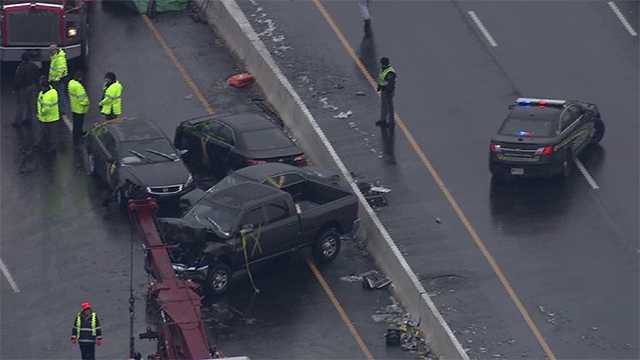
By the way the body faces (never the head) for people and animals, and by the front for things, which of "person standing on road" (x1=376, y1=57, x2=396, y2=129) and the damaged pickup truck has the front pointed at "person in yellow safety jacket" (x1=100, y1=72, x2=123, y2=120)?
the person standing on road

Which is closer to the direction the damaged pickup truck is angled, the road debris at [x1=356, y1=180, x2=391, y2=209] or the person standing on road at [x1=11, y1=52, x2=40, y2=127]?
the person standing on road

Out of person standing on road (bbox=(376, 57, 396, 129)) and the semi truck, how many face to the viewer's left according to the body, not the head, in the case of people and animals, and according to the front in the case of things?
1

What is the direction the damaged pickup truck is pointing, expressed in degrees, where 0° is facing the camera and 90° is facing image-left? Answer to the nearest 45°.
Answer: approximately 45°

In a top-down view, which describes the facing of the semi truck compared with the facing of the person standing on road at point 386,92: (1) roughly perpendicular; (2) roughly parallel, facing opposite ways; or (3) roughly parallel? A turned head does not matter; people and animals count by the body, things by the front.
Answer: roughly perpendicular

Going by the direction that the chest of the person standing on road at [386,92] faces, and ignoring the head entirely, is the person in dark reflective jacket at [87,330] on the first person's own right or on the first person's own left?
on the first person's own left

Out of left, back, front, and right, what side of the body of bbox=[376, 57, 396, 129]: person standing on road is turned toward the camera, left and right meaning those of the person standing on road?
left

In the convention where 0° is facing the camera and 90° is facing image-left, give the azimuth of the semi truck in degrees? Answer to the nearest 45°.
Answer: approximately 0°
